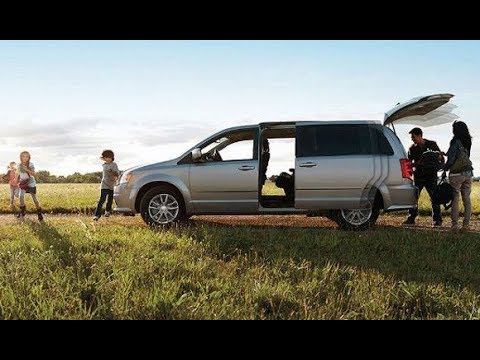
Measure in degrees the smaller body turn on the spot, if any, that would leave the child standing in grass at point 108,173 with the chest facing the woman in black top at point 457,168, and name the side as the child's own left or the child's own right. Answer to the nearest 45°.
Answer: approximately 90° to the child's own left

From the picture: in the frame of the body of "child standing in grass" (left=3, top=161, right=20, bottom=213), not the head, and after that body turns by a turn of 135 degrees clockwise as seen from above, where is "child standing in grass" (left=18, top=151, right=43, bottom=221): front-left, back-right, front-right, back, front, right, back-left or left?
left

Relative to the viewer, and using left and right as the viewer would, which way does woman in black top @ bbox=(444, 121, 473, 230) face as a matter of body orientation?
facing away from the viewer and to the left of the viewer

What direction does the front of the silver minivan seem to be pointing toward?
to the viewer's left

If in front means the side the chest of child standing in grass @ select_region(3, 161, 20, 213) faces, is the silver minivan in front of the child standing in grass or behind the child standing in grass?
in front

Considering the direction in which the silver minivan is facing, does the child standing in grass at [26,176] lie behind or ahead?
ahead

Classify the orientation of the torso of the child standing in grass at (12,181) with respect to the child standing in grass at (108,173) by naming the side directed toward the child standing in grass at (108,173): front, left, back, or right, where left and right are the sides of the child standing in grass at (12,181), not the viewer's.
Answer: front

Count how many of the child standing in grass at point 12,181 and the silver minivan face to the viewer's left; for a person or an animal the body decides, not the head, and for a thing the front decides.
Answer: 1

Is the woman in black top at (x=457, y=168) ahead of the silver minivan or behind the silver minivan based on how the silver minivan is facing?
behind

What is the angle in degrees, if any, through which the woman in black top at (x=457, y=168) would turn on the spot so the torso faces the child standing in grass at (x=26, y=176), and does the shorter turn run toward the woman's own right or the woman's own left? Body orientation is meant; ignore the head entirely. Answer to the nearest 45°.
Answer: approximately 45° to the woman's own left

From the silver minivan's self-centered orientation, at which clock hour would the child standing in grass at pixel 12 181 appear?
The child standing in grass is roughly at 1 o'clock from the silver minivan.

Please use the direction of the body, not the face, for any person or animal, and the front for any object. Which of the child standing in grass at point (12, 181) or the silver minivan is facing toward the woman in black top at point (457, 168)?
the child standing in grass

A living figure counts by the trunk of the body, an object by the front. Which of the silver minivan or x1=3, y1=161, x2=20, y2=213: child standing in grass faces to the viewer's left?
the silver minivan
